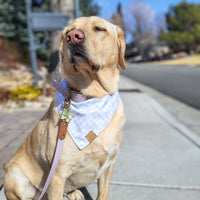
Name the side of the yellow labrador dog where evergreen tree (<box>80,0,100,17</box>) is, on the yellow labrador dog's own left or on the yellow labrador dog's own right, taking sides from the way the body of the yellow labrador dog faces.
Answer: on the yellow labrador dog's own left

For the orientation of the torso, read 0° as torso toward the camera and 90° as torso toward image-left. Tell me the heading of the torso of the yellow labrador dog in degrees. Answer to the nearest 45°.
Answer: approximately 315°
